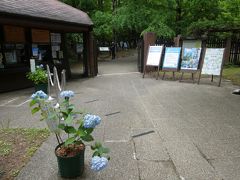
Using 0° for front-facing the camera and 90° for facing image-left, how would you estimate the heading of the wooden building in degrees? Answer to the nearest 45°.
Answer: approximately 315°

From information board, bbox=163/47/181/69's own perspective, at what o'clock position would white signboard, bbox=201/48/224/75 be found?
The white signboard is roughly at 10 o'clock from the information board.

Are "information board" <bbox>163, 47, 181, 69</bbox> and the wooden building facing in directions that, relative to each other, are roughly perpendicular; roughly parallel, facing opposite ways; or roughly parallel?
roughly perpendicular

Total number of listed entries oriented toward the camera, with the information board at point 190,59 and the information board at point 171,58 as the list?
2

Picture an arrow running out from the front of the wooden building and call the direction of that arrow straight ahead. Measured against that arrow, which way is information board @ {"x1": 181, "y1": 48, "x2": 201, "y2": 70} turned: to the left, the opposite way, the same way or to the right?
to the right

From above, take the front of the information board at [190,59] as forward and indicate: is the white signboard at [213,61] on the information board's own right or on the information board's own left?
on the information board's own left

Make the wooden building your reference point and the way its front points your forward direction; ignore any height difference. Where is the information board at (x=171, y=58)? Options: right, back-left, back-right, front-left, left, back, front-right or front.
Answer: front-left

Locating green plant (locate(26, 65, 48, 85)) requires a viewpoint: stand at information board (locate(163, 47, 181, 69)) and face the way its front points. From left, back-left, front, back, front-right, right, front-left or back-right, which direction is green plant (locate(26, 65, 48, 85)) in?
front-right

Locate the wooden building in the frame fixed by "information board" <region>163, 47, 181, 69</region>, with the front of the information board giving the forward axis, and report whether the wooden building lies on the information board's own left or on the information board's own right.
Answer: on the information board's own right

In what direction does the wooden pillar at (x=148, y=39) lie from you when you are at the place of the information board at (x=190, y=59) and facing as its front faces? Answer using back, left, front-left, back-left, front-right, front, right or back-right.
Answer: back-right

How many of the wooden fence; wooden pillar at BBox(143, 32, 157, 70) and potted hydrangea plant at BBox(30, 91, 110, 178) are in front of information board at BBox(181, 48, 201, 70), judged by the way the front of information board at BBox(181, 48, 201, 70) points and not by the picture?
1

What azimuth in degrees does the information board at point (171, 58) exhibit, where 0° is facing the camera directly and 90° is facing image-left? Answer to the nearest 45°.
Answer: approximately 0°

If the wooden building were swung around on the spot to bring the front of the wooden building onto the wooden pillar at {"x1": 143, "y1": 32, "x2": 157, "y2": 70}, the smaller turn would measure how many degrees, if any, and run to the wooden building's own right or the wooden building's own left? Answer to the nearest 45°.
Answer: approximately 45° to the wooden building's own left

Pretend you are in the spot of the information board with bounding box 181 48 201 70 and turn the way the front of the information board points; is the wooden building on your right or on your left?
on your right
